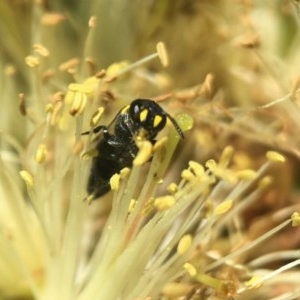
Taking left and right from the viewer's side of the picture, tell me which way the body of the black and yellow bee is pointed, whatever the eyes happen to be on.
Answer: facing the viewer and to the right of the viewer
